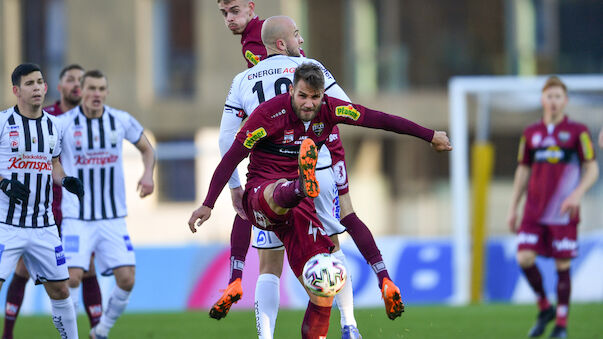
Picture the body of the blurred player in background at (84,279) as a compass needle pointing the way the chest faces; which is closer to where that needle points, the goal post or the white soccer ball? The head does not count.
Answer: the white soccer ball

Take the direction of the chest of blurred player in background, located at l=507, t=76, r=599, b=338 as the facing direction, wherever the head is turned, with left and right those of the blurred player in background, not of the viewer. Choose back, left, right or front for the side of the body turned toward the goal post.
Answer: back

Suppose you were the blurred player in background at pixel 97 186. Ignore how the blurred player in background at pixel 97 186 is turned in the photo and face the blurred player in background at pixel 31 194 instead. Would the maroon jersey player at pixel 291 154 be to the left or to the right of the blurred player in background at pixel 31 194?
left

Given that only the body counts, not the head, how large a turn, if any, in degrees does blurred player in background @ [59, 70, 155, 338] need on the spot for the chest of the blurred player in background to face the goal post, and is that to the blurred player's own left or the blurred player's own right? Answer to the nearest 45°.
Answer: approximately 135° to the blurred player's own left

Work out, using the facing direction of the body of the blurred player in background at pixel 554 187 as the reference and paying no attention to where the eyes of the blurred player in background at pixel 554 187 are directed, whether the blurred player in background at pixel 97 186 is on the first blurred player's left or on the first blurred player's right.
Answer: on the first blurred player's right

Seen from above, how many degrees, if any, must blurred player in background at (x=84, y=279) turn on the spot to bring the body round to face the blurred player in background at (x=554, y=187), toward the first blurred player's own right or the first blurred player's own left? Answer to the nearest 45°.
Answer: approximately 45° to the first blurred player's own left

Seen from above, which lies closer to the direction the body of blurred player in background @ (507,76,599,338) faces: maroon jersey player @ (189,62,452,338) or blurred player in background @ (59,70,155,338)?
the maroon jersey player
